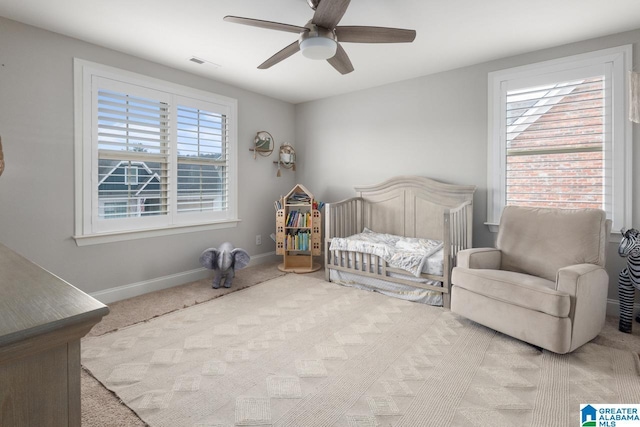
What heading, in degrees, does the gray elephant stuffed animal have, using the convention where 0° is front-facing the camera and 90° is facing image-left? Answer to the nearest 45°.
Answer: approximately 0°

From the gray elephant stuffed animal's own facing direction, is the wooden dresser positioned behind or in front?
in front

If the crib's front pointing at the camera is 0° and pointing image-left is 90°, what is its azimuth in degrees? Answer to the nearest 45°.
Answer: approximately 45°

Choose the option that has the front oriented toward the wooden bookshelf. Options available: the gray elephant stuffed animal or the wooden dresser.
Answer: the wooden dresser

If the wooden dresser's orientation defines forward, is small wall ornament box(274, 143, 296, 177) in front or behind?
in front

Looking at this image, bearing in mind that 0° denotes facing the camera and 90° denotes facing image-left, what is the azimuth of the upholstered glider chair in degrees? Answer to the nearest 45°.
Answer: approximately 45°

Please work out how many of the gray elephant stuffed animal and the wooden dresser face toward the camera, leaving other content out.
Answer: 1

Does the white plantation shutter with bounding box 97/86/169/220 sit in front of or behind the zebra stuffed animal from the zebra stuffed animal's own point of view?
in front
